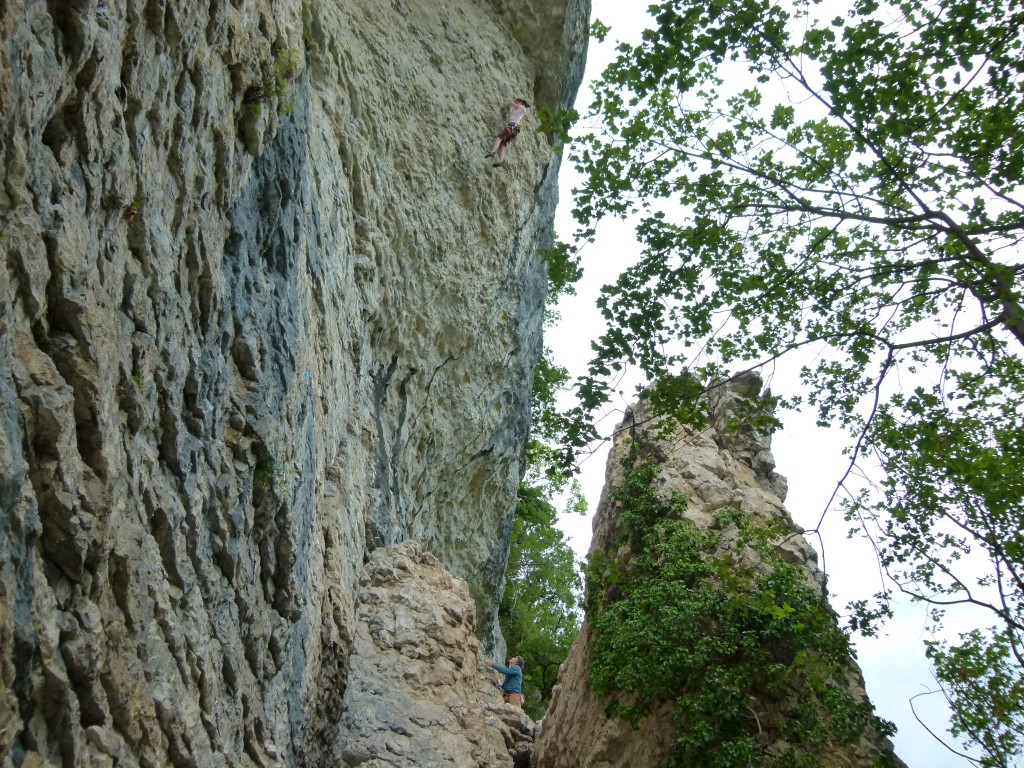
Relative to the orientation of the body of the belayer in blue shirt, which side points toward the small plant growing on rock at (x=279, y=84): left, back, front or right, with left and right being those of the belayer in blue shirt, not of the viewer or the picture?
left

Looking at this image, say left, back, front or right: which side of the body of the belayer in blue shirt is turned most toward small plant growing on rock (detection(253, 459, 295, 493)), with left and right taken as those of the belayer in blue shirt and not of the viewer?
left

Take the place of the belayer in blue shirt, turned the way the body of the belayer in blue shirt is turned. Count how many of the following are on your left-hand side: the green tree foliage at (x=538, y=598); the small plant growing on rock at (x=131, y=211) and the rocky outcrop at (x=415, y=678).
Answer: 2

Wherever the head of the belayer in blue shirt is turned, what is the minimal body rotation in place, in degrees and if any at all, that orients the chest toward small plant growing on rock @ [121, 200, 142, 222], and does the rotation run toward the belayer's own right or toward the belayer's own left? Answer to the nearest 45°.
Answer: approximately 90° to the belayer's own left

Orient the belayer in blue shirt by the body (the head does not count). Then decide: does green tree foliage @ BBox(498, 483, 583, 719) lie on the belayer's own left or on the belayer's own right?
on the belayer's own right

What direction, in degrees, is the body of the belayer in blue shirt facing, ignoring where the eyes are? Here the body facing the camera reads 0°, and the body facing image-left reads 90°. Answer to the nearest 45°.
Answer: approximately 90°
